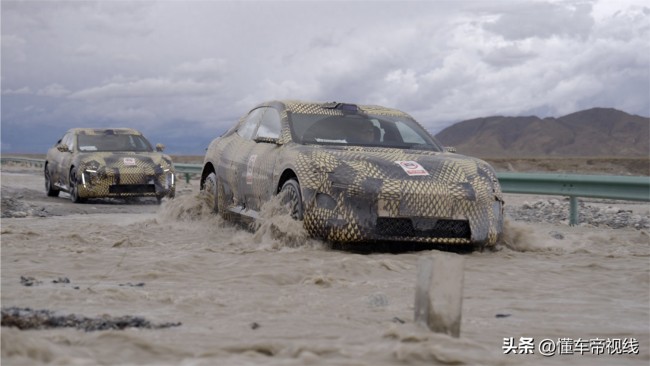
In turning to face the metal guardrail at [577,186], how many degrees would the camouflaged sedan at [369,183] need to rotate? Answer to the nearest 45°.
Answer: approximately 90° to its left

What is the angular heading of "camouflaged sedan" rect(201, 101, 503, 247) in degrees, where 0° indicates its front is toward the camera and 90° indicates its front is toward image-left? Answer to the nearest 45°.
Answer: approximately 315°

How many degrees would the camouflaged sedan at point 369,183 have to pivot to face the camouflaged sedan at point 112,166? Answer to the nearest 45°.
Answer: approximately 180°
